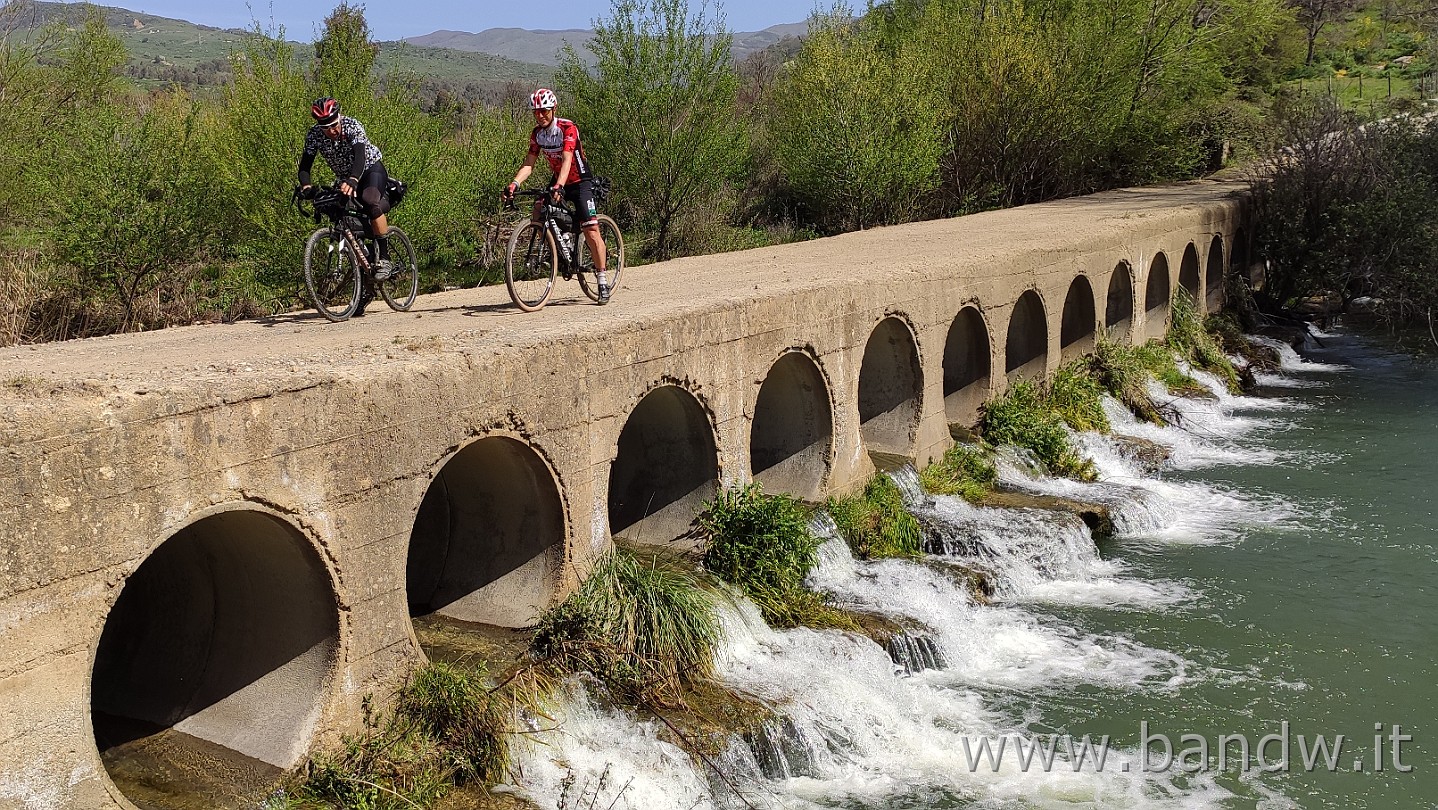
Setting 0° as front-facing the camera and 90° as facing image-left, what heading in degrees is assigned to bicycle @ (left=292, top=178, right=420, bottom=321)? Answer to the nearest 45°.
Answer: approximately 45°

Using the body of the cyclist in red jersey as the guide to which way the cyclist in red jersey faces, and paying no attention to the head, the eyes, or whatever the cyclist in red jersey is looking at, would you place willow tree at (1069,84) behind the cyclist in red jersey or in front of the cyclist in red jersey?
behind

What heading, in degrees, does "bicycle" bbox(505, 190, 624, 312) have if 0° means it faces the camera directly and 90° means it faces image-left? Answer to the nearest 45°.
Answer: approximately 45°

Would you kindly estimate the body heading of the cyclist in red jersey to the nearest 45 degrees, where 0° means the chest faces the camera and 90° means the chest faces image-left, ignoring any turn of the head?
approximately 45°

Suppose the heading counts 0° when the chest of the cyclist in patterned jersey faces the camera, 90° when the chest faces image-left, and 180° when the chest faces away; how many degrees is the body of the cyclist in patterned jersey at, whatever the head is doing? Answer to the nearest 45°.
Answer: approximately 45°

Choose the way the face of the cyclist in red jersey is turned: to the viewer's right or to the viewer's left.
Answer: to the viewer's left

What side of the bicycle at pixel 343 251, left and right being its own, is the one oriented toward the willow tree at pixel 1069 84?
back
